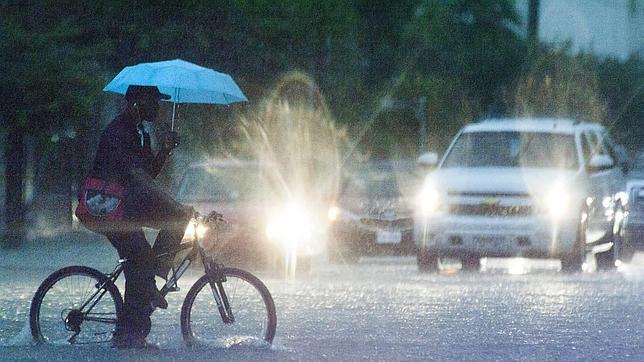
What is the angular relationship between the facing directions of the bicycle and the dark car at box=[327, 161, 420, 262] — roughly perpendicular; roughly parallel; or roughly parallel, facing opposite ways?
roughly perpendicular

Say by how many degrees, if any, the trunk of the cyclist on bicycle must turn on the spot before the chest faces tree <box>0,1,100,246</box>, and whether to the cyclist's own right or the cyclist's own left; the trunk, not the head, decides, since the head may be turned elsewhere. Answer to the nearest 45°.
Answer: approximately 90° to the cyclist's own left

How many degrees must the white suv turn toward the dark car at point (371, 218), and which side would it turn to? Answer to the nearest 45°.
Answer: approximately 135° to its right

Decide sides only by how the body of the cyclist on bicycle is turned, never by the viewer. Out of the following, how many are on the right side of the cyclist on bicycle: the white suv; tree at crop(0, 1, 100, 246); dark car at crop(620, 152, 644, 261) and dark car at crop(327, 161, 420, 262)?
0

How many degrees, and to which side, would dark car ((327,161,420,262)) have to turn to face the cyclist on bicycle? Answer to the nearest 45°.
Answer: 0° — it already faces them

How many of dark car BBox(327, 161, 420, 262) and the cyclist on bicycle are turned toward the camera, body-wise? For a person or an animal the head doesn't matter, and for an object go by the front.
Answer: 1

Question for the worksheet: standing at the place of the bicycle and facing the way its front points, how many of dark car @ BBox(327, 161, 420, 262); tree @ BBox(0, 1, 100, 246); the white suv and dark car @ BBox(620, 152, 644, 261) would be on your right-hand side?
0

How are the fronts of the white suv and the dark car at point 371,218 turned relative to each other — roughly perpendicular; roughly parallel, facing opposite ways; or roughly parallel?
roughly parallel

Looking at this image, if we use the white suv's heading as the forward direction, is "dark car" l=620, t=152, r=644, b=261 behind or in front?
behind

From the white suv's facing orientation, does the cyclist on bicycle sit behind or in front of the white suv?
in front

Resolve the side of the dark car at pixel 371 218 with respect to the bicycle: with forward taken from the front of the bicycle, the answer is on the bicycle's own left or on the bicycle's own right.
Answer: on the bicycle's own left

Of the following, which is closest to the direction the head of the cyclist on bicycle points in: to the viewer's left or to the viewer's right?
to the viewer's right

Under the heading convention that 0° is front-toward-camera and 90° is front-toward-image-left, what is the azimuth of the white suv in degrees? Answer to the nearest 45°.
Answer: approximately 0°

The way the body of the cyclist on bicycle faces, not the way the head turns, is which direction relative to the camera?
to the viewer's right

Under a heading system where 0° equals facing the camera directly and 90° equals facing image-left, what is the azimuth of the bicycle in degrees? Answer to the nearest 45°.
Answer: approximately 270°

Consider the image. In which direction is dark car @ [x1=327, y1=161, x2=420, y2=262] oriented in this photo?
toward the camera
